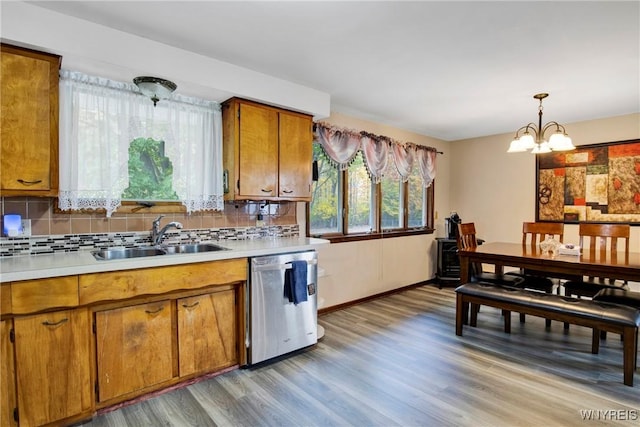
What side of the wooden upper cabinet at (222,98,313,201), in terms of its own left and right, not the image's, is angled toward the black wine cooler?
left

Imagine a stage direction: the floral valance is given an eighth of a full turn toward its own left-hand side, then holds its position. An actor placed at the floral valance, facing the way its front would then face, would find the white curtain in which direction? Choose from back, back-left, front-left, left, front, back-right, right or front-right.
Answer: back-right

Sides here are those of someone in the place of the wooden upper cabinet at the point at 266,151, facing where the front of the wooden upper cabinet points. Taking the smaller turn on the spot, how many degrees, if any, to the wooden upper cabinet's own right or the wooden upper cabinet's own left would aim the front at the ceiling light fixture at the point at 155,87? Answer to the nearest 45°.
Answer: approximately 90° to the wooden upper cabinet's own right

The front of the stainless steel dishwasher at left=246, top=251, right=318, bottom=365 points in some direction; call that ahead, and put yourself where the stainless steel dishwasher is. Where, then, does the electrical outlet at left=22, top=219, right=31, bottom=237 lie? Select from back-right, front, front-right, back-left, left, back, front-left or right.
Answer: back-right

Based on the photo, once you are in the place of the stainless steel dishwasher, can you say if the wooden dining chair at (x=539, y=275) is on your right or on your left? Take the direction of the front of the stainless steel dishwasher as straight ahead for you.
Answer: on your left

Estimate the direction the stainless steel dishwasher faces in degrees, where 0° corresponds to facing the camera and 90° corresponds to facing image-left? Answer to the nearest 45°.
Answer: approximately 315°

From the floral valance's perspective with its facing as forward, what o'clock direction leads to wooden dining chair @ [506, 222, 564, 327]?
The wooden dining chair is roughly at 11 o'clock from the floral valance.

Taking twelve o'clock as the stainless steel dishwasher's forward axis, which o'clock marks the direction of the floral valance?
The floral valance is roughly at 9 o'clock from the stainless steel dishwasher.

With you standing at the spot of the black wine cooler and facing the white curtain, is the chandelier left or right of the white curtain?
left

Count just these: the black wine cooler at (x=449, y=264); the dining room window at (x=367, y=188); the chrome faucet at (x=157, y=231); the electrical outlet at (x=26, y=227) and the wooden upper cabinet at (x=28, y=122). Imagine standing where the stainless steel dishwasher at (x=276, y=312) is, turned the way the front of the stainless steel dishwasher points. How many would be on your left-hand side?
2

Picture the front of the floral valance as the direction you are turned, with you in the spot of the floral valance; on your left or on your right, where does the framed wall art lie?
on your left
